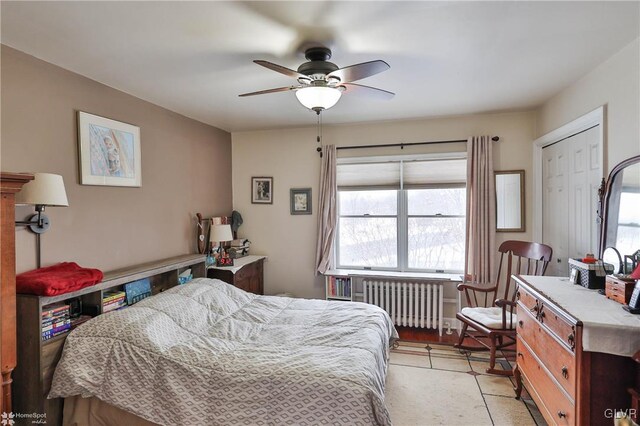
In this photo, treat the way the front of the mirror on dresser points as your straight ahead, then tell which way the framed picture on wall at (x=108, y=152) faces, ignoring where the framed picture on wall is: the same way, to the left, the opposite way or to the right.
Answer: the opposite way

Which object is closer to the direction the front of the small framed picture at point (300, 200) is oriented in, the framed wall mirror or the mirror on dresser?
the mirror on dresser

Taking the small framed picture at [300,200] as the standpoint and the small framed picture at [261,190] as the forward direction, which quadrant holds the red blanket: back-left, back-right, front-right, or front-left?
front-left

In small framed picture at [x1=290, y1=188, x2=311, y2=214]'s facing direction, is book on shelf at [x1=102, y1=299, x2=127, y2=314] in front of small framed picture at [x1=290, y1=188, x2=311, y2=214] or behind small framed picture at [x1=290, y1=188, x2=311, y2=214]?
in front

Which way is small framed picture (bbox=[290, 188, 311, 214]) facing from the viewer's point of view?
toward the camera

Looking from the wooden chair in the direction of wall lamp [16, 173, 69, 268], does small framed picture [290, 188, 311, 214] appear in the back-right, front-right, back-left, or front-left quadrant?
front-right

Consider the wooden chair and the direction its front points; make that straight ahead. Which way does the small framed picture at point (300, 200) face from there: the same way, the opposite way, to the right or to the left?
to the left

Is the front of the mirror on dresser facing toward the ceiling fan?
yes

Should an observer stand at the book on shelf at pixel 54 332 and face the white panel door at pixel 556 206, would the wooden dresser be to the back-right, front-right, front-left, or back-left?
front-right

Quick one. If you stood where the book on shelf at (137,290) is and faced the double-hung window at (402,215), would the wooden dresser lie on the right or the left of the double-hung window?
right

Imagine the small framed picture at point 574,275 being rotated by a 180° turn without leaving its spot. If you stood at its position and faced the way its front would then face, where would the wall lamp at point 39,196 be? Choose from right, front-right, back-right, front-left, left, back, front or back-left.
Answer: back

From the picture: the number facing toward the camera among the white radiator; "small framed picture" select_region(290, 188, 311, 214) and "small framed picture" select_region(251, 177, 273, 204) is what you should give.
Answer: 3

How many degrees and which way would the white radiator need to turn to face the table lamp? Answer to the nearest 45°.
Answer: approximately 90° to its right

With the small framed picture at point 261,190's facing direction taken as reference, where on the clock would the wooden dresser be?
The wooden dresser is roughly at 11 o'clock from the small framed picture.

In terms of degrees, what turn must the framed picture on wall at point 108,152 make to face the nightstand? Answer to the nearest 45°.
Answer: approximately 90° to its left

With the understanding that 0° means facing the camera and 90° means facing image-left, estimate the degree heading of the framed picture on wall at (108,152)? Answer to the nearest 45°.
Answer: approximately 315°

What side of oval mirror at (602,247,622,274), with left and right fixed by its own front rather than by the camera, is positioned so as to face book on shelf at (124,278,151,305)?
front

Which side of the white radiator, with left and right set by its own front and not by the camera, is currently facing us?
front

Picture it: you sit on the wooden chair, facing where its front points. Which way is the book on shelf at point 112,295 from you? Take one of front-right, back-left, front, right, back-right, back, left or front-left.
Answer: front
